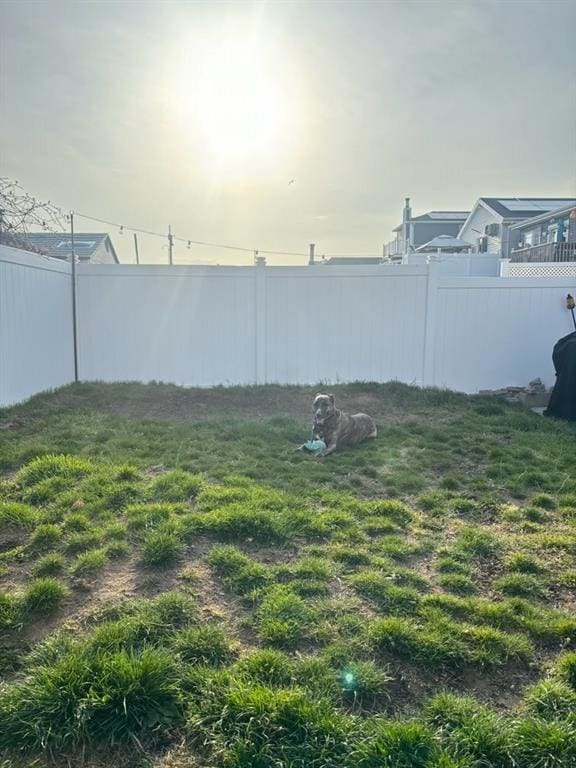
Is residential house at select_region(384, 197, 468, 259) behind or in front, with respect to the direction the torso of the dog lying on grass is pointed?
behind

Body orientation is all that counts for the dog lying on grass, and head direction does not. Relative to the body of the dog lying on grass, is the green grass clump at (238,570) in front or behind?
in front

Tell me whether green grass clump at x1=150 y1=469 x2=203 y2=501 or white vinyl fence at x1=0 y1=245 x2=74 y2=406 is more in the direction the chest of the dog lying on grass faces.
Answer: the green grass clump

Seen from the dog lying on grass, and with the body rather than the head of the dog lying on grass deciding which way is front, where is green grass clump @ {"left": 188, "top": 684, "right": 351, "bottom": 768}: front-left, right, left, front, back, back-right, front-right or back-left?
front-left

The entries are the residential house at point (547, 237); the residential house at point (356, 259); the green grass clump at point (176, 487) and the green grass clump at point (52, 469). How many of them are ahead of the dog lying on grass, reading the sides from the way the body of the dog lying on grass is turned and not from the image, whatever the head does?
2

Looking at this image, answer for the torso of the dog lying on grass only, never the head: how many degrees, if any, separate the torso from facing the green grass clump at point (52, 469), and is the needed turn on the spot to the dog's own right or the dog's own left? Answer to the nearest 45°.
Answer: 0° — it already faces it

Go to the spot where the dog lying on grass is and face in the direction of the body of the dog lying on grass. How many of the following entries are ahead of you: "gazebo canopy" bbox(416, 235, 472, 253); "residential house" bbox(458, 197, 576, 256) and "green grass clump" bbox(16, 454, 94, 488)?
1

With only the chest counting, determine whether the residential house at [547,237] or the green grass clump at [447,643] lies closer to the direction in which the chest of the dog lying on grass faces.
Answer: the green grass clump

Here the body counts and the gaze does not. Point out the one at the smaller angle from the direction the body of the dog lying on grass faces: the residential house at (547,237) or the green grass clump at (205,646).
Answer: the green grass clump

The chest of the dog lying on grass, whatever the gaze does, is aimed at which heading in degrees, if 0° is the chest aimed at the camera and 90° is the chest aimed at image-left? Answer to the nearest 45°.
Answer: approximately 45°

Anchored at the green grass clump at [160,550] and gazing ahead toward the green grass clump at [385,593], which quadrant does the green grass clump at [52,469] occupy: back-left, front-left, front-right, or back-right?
back-left

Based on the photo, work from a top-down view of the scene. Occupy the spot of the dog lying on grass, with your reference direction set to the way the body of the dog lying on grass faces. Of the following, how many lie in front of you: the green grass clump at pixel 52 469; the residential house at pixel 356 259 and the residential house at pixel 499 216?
1
